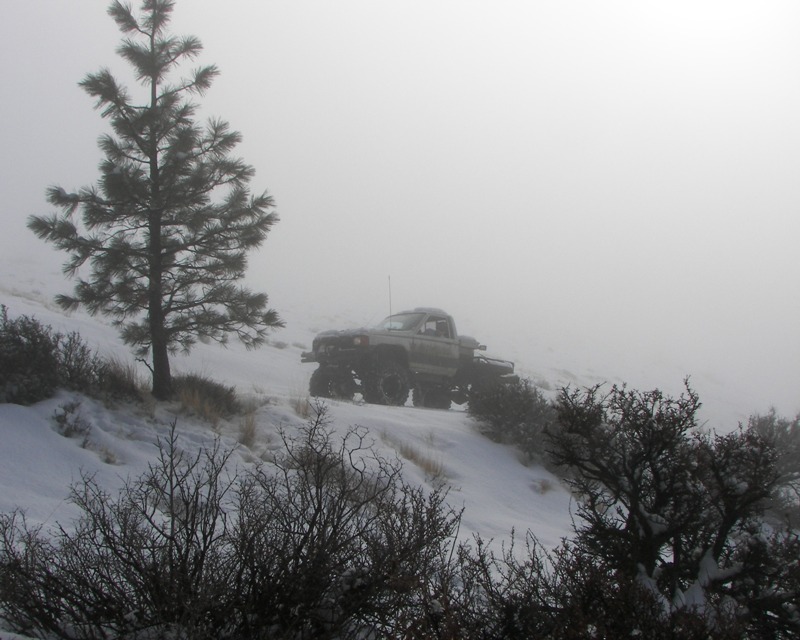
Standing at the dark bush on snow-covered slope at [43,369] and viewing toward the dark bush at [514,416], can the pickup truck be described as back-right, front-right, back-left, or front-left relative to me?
front-left

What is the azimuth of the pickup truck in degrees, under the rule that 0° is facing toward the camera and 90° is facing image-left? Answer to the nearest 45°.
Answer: approximately 45°

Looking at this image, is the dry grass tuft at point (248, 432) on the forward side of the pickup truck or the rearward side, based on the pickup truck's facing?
on the forward side

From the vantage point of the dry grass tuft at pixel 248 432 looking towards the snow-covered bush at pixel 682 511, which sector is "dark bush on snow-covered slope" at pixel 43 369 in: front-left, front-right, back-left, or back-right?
back-right

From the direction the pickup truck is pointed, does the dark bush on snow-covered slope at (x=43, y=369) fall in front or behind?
in front

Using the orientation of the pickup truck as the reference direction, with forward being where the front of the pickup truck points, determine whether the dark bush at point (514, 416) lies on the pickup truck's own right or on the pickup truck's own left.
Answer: on the pickup truck's own left

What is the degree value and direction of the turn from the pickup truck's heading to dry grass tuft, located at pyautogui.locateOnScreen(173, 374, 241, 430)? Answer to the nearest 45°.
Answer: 0° — it already faces it

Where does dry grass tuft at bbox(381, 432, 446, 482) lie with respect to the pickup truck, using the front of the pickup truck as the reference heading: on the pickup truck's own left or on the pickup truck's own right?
on the pickup truck's own left
